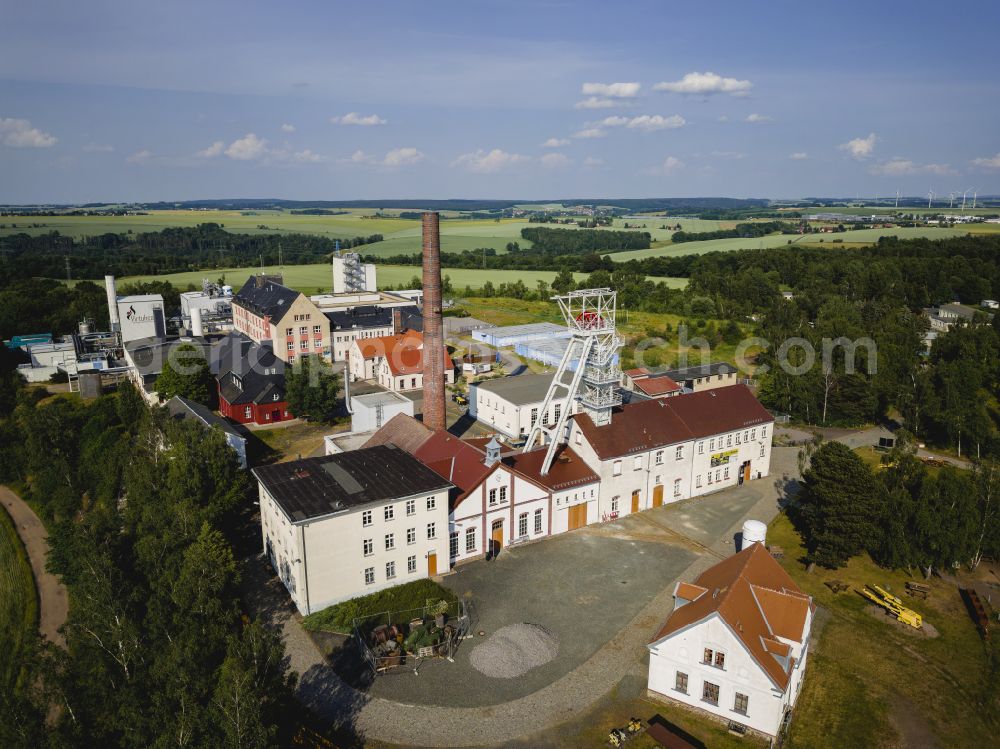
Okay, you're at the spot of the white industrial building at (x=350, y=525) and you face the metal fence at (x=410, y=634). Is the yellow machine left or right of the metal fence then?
left

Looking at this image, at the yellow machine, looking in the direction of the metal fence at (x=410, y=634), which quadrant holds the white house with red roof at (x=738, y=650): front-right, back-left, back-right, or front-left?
front-left

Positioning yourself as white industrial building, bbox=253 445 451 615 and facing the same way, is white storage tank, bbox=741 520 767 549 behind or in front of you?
in front

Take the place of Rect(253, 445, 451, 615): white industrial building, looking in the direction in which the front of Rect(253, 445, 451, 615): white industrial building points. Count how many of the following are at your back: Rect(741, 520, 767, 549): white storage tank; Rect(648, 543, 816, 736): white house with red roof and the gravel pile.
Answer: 0

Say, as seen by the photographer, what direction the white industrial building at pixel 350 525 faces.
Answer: facing the viewer and to the right of the viewer

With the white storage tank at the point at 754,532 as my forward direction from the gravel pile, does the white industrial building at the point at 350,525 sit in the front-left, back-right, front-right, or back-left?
back-left

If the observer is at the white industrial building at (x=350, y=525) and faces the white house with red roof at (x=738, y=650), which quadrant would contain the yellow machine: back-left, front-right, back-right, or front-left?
front-left

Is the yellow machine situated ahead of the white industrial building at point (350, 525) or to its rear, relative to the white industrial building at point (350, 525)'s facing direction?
ahead

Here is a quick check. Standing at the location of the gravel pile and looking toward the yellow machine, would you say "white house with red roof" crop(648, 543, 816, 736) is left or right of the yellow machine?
right

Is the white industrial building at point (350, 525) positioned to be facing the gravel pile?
yes

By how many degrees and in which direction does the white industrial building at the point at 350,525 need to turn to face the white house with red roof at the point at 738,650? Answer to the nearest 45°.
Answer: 0° — it already faces it
